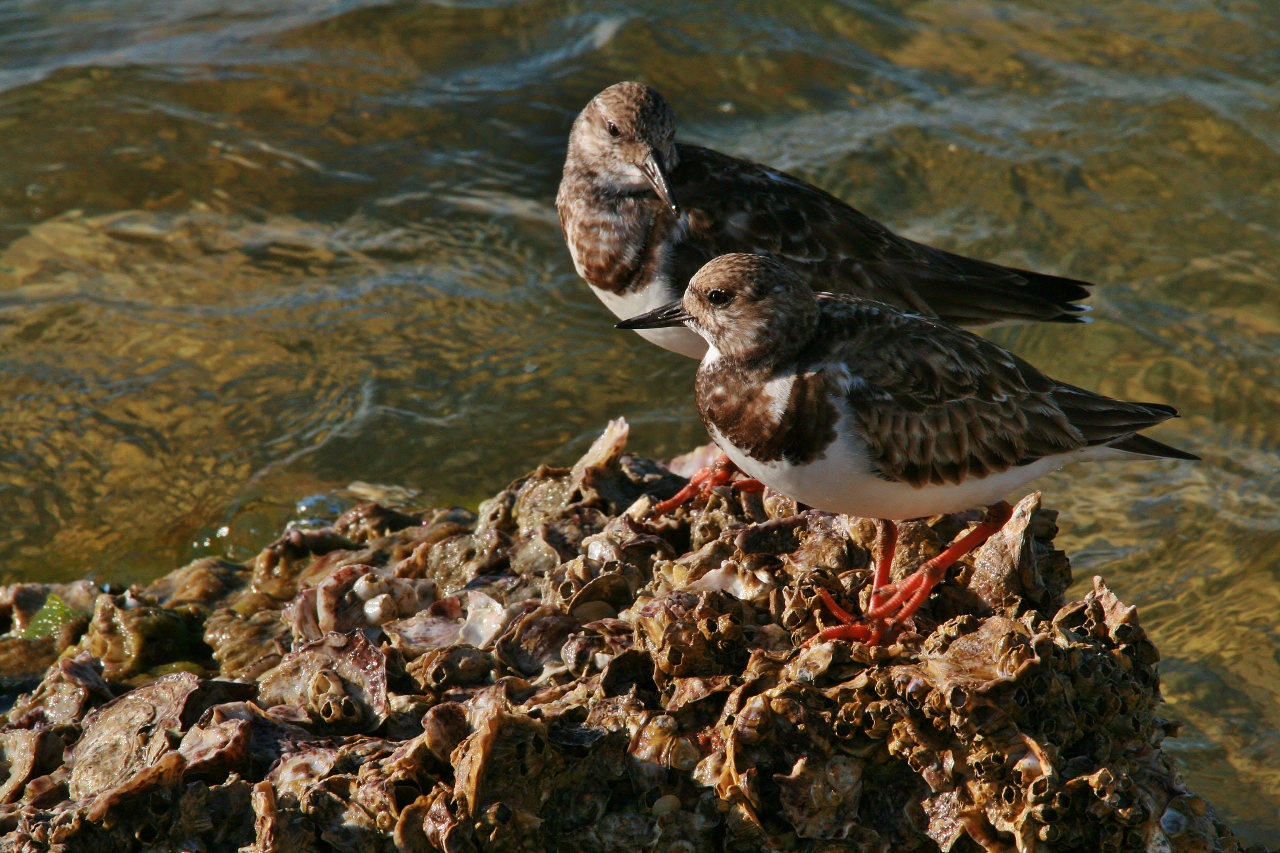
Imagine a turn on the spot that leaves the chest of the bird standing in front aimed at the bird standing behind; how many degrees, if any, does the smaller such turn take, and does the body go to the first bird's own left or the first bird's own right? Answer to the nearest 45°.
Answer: approximately 45° to the first bird's own right

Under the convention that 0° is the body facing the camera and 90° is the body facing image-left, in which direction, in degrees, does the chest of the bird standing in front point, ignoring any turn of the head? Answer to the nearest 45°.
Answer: approximately 90°
